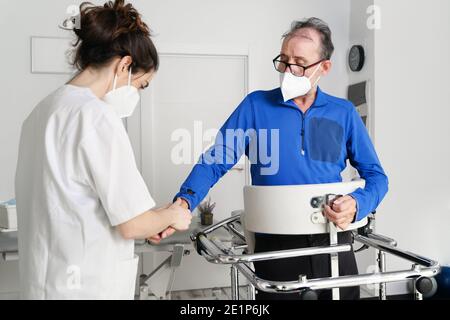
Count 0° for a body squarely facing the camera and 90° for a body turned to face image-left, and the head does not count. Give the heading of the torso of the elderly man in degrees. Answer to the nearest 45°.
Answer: approximately 0°

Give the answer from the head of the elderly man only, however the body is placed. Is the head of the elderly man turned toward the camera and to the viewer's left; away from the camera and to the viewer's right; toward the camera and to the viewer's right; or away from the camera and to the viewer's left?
toward the camera and to the viewer's left
